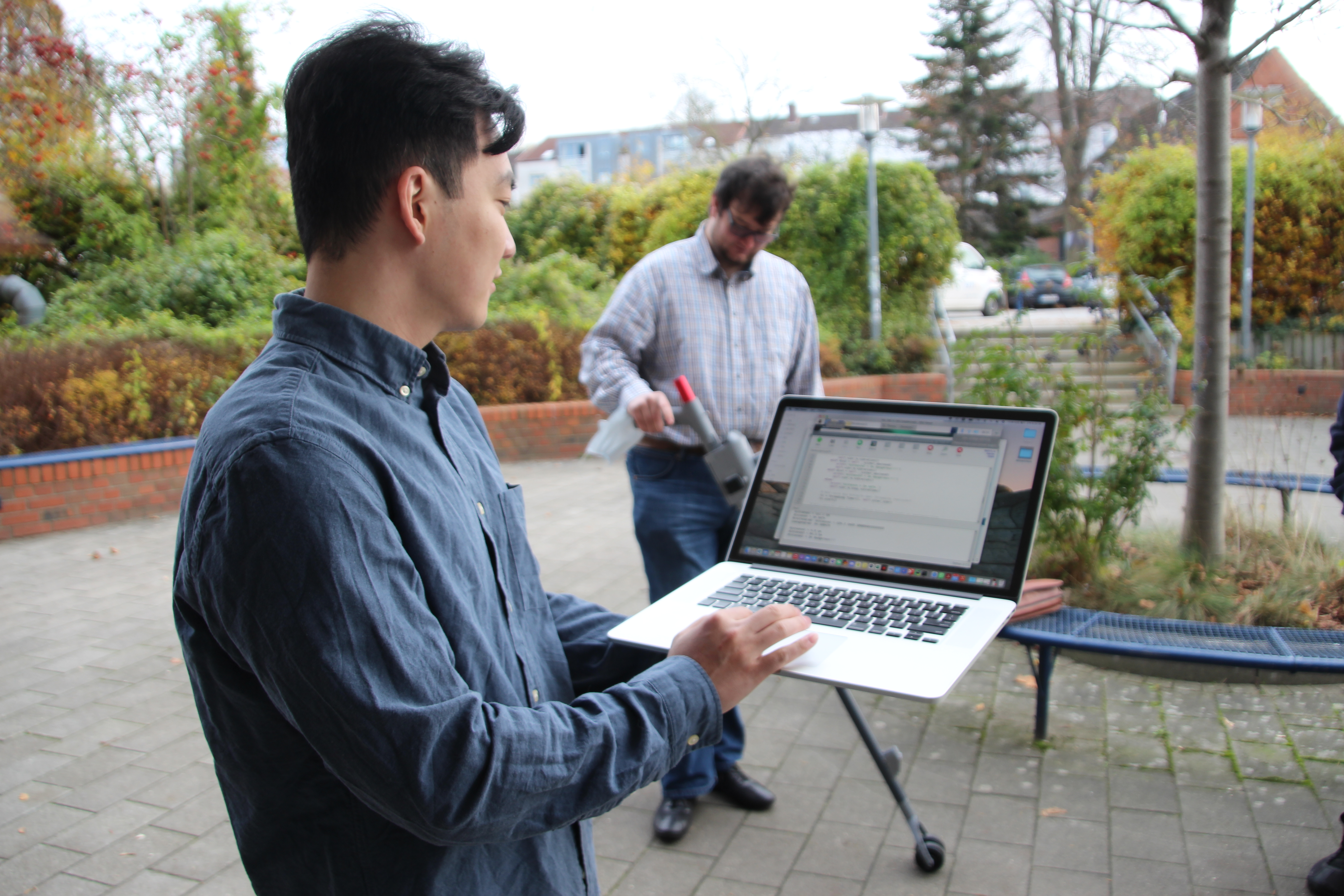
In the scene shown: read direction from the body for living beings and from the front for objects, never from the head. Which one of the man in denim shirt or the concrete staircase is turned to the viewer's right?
the man in denim shirt

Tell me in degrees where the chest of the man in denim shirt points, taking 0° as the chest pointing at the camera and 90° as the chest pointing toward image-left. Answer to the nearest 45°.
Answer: approximately 270°

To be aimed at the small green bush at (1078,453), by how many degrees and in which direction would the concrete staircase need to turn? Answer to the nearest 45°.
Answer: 0° — it already faces it

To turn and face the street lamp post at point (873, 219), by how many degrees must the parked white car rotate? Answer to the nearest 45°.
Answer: approximately 90° to its right

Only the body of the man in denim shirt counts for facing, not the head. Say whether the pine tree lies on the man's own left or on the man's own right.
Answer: on the man's own left

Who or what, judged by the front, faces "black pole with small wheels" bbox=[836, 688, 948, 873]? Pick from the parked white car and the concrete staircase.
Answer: the concrete staircase

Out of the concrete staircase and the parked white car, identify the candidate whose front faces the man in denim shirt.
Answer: the concrete staircase

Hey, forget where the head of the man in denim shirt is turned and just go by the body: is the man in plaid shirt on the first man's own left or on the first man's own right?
on the first man's own left
